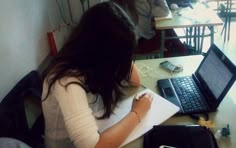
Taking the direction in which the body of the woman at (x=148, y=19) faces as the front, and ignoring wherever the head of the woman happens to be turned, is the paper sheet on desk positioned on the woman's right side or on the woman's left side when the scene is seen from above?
on the woman's right side

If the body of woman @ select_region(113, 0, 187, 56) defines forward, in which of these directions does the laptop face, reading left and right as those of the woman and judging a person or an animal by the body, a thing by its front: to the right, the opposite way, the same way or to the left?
the opposite way

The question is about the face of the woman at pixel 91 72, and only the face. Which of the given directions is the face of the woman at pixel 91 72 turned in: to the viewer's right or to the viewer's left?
to the viewer's right

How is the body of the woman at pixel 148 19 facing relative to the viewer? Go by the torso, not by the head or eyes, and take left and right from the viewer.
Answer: facing to the right of the viewer

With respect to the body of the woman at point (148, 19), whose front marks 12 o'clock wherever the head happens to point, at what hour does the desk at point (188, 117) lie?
The desk is roughly at 3 o'clock from the woman.

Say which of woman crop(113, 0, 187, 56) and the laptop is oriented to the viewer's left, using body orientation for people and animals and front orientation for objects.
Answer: the laptop

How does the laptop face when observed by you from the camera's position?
facing to the left of the viewer

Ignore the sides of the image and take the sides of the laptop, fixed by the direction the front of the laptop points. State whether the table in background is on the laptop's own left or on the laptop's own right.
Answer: on the laptop's own right

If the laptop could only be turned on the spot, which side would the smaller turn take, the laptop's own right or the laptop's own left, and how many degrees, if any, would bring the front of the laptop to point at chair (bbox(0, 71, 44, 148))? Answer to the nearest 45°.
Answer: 0° — it already faces it

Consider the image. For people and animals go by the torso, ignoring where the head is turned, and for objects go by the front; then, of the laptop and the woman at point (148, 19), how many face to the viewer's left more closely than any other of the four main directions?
1

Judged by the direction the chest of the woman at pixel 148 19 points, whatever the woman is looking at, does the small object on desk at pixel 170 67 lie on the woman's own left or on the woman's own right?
on the woman's own right
